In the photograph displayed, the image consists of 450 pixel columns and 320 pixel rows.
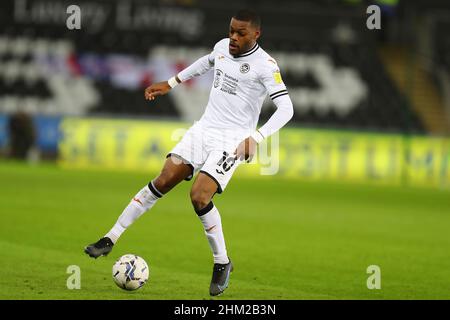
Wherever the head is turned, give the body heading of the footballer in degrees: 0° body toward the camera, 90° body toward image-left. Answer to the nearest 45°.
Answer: approximately 45°
